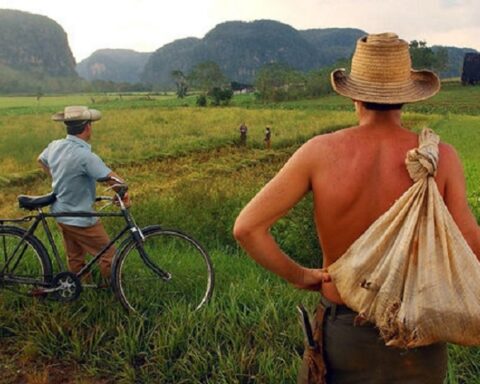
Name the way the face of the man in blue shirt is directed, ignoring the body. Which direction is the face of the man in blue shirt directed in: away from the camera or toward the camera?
away from the camera

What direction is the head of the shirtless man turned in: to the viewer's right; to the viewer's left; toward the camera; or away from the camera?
away from the camera

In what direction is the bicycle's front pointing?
to the viewer's right

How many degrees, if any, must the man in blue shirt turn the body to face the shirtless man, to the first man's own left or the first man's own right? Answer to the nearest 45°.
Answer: approximately 135° to the first man's own right

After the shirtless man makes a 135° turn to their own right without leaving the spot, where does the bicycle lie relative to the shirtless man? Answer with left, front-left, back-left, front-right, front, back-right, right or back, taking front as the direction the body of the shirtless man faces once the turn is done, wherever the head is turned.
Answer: back

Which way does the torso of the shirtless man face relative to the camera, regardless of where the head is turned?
away from the camera

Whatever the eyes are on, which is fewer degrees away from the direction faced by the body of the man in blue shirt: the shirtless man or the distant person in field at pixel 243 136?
the distant person in field
